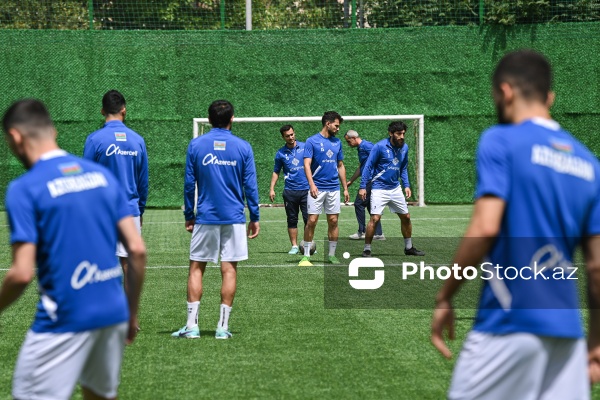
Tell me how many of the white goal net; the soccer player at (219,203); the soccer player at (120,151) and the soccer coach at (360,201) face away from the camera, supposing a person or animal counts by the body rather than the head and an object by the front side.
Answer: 2

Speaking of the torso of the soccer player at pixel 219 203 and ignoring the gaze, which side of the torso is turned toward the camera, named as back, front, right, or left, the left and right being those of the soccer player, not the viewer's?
back

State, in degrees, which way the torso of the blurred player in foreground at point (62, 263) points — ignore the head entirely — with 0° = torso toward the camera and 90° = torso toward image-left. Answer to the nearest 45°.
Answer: approximately 135°

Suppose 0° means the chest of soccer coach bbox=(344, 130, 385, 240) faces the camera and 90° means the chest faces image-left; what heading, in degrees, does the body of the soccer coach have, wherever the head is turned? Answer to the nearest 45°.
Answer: approximately 90°

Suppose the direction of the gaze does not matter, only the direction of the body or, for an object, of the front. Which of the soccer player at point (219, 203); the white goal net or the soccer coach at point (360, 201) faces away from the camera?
the soccer player at point (219, 203)

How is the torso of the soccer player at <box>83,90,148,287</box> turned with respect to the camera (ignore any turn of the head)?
away from the camera

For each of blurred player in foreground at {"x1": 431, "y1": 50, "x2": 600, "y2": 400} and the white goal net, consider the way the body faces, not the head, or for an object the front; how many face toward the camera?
1

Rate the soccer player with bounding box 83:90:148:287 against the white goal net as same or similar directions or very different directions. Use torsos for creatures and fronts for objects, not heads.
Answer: very different directions

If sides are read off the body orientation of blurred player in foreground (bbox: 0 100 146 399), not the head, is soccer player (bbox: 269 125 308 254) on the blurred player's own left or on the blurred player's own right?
on the blurred player's own right

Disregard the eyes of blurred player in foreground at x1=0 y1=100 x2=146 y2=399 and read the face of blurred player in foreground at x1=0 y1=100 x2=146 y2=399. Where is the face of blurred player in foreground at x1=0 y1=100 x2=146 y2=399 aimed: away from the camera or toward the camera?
away from the camera

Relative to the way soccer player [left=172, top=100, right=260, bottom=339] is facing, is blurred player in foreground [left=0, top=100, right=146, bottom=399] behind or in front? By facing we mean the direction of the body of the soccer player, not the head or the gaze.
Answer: behind
